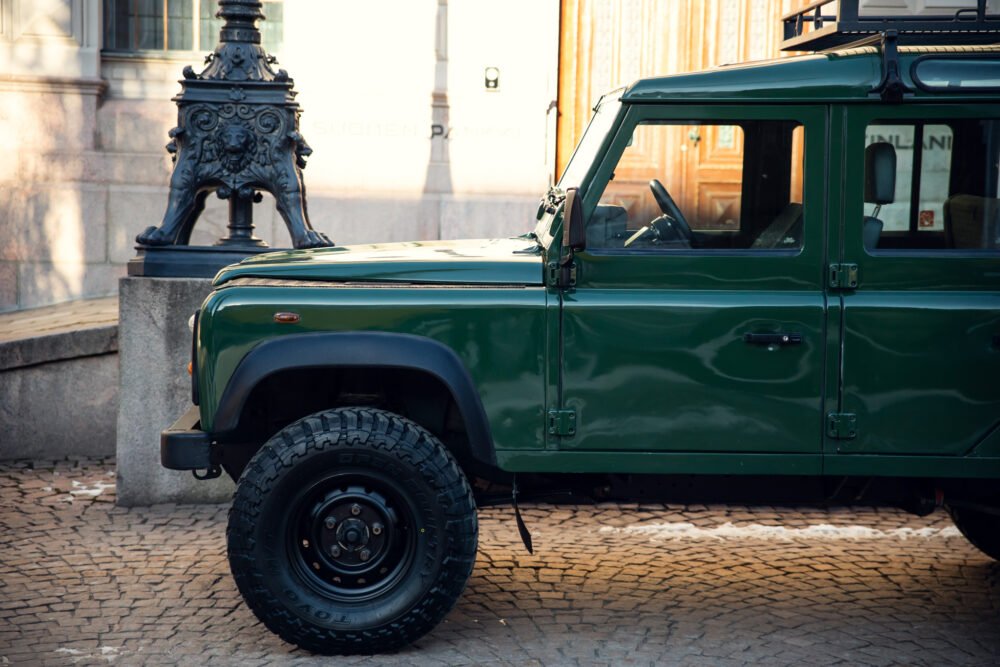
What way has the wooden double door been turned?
toward the camera

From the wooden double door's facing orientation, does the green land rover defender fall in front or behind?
in front

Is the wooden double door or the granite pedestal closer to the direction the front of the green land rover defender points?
the granite pedestal

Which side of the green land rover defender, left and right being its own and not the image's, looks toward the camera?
left

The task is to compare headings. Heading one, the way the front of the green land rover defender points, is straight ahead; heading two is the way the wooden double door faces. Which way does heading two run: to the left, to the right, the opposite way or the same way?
to the left

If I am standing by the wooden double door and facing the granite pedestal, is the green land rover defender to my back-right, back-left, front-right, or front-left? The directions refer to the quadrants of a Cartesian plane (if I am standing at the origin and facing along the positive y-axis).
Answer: front-left

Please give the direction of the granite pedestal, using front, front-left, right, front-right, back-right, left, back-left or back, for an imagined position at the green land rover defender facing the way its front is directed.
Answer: front-right

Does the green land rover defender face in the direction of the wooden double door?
no

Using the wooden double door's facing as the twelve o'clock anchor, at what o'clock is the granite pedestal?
The granite pedestal is roughly at 1 o'clock from the wooden double door.

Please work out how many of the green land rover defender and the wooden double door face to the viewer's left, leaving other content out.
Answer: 1
